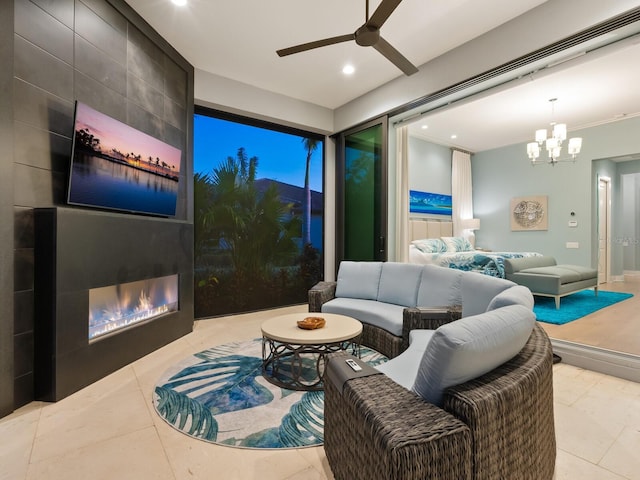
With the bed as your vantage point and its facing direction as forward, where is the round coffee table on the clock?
The round coffee table is roughly at 2 o'clock from the bed.

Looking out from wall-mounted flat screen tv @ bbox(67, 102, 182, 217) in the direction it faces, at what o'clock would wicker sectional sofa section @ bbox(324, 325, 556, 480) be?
The wicker sectional sofa section is roughly at 1 o'clock from the wall-mounted flat screen tv.

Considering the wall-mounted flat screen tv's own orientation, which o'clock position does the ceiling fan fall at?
The ceiling fan is roughly at 12 o'clock from the wall-mounted flat screen tv.

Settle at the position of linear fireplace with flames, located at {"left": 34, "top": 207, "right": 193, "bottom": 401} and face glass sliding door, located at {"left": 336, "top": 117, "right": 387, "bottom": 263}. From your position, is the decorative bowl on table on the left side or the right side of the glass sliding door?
right

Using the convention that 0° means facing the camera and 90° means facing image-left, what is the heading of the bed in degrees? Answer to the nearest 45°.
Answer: approximately 315°

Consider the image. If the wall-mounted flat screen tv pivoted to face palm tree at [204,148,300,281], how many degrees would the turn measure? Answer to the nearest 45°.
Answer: approximately 90° to its left

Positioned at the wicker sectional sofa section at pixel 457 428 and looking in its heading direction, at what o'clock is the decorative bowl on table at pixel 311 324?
The decorative bowl on table is roughly at 12 o'clock from the wicker sectional sofa section.

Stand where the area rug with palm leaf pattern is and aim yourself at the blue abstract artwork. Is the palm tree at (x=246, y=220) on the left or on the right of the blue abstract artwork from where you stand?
left

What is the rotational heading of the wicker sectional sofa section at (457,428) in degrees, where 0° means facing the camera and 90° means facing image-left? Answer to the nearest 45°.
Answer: approximately 135°

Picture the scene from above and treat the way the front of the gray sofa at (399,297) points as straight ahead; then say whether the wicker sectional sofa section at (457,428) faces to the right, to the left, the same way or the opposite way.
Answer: to the right

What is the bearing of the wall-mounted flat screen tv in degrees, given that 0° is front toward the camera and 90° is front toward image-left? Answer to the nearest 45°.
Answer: approximately 315°

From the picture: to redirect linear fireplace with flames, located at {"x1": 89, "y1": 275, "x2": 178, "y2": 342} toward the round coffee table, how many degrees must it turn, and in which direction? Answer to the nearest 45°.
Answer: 0° — it already faces it

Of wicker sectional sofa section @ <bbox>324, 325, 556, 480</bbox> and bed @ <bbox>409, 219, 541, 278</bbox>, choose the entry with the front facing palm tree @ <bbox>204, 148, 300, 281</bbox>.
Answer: the wicker sectional sofa section

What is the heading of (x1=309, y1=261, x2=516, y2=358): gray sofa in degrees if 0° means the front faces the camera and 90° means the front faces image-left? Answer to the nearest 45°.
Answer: approximately 45°
